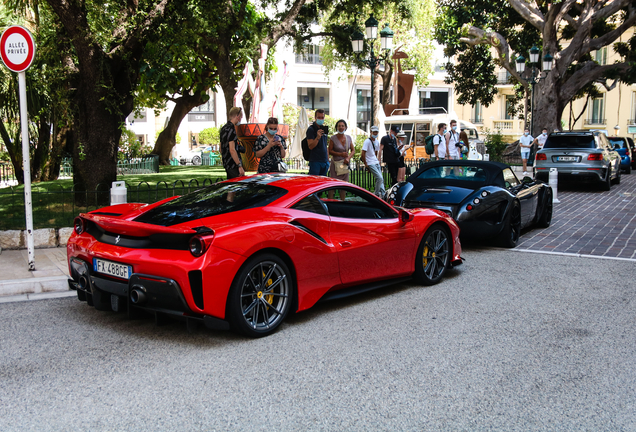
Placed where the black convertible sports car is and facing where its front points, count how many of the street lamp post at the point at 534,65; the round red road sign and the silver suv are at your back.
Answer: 1

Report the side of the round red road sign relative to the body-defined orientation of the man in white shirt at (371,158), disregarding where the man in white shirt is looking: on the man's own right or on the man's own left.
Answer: on the man's own right

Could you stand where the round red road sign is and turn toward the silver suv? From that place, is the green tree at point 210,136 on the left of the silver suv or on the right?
left

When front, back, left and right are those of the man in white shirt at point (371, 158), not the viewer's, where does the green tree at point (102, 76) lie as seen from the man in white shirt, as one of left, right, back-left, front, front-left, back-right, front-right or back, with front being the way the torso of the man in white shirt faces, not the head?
right

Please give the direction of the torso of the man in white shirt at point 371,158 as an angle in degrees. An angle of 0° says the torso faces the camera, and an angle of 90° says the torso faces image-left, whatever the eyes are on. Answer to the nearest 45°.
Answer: approximately 315°

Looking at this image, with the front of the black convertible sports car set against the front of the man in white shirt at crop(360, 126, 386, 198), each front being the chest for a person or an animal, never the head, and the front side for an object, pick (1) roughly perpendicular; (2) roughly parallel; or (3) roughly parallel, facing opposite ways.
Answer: roughly perpendicular

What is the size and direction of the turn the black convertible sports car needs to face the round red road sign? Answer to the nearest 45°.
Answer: approximately 180°

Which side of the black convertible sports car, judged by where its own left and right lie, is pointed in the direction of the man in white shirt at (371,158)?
left

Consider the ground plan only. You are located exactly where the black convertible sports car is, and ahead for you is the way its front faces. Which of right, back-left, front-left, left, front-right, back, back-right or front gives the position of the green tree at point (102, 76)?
back-left
